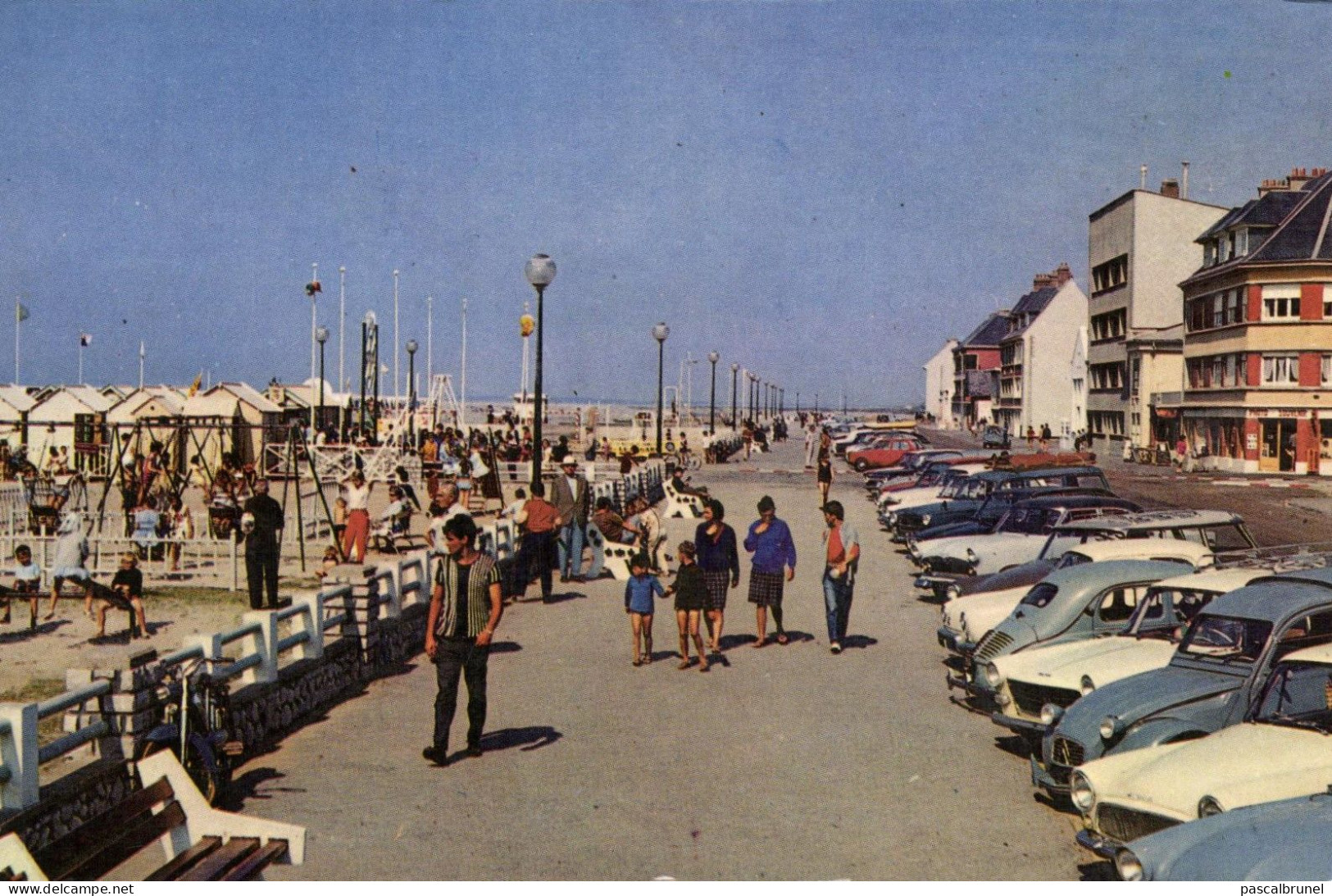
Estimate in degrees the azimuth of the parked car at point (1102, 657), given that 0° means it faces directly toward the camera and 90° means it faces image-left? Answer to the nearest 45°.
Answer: approximately 45°

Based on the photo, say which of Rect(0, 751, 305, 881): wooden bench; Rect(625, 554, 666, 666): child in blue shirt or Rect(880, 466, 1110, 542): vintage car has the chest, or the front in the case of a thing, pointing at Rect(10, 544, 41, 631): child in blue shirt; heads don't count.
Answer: the vintage car

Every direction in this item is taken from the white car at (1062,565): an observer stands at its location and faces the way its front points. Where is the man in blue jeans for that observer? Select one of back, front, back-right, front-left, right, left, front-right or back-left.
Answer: front-right

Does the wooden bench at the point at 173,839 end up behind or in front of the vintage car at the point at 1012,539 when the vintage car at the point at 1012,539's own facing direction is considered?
in front

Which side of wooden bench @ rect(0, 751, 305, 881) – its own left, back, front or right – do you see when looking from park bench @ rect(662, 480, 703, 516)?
left

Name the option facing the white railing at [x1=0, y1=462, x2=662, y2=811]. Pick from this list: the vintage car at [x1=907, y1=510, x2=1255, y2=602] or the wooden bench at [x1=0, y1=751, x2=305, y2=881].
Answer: the vintage car

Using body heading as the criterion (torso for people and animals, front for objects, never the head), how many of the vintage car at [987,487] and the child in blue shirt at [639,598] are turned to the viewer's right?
0

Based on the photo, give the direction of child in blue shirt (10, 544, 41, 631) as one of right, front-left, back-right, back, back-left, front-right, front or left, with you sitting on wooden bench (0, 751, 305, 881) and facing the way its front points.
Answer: back-left

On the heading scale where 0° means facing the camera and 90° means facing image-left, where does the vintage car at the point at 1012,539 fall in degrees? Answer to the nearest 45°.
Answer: approximately 45°

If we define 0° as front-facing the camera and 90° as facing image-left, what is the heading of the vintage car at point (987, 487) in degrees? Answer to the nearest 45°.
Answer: approximately 45°

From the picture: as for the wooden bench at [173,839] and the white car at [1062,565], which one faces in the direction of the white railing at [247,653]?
the white car

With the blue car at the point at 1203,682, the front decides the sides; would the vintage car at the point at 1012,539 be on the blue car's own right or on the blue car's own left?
on the blue car's own right
